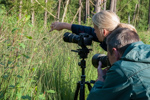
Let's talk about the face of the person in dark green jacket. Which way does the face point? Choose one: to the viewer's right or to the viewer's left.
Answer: to the viewer's left

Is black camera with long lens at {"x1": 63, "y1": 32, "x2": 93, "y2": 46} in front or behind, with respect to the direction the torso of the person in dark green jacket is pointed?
in front

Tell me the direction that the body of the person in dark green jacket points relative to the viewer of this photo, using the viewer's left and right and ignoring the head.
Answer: facing away from the viewer and to the left of the viewer
